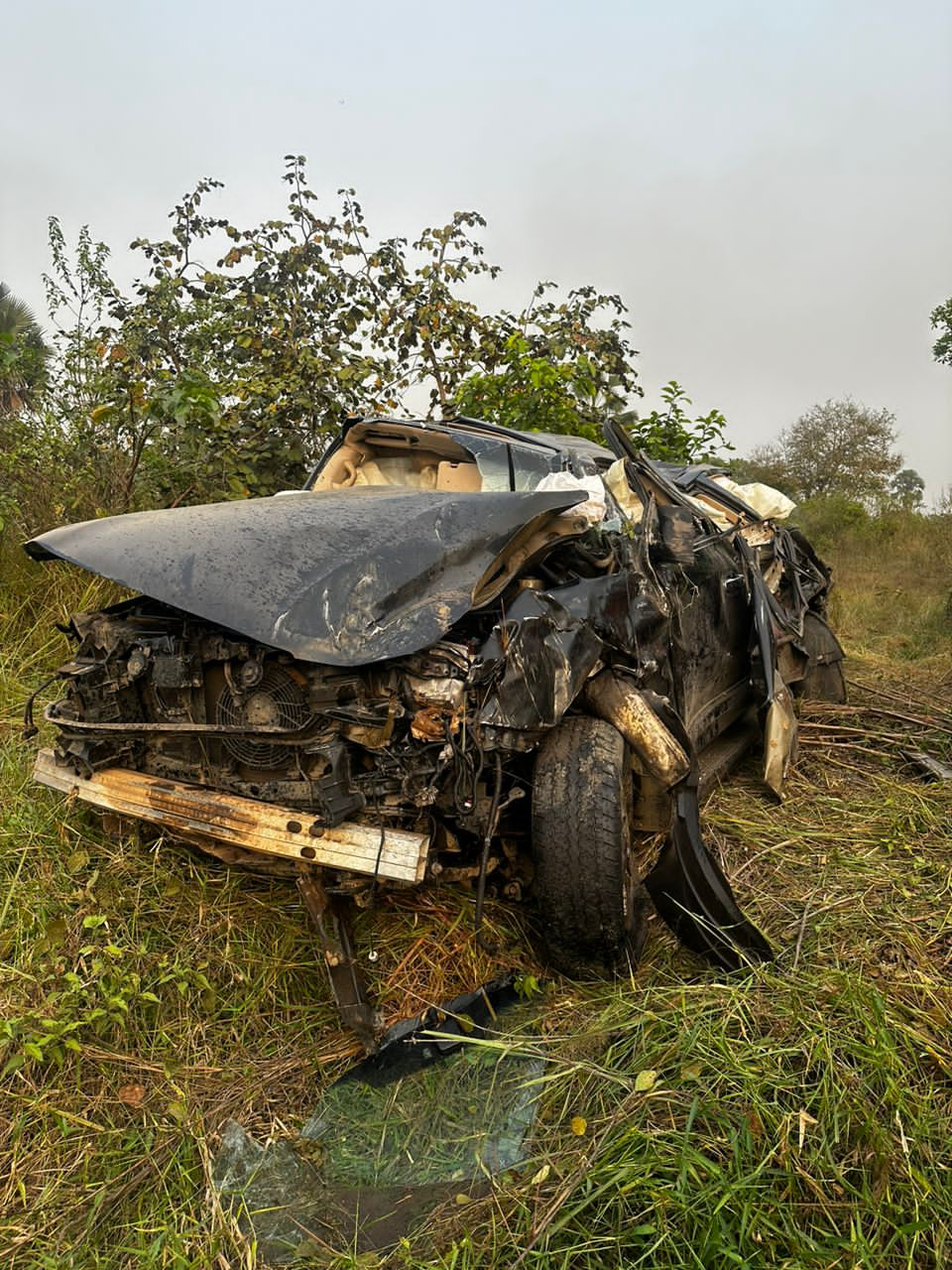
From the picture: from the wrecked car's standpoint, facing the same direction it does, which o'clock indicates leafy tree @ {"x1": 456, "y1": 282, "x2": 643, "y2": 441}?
The leafy tree is roughly at 5 o'clock from the wrecked car.

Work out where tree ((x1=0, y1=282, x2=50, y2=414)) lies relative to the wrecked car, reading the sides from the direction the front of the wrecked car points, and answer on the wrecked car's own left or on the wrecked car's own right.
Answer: on the wrecked car's own right

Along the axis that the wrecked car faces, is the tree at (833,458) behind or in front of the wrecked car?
behind

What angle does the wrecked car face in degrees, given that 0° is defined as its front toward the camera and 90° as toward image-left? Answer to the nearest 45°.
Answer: approximately 45°
